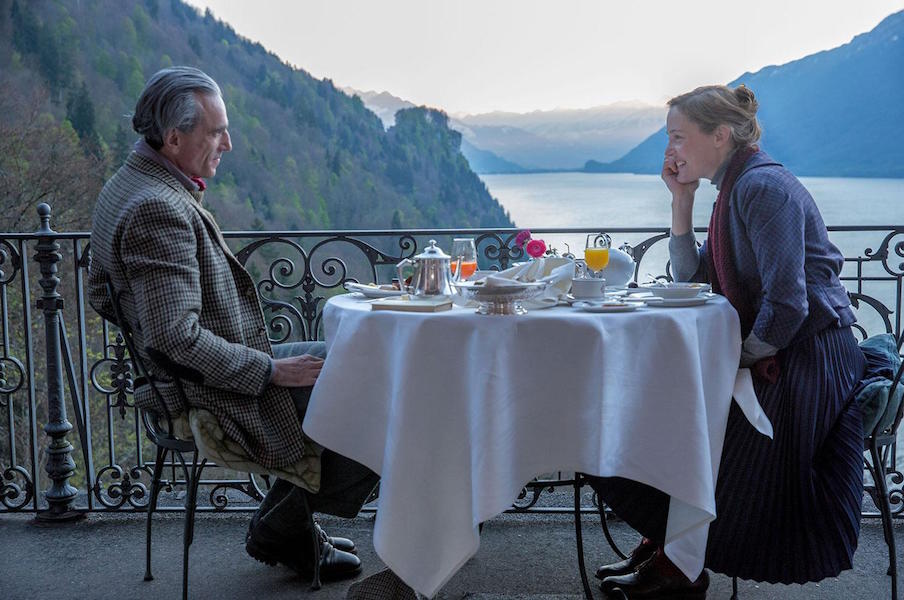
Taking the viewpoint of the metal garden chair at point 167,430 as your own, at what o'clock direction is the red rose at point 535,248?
The red rose is roughly at 12 o'clock from the metal garden chair.

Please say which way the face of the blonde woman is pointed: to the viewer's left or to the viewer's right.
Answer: to the viewer's left

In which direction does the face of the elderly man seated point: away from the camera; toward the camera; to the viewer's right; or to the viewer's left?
to the viewer's right

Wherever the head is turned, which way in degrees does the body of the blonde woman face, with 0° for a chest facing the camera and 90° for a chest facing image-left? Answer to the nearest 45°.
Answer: approximately 90°

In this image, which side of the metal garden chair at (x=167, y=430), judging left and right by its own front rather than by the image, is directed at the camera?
right

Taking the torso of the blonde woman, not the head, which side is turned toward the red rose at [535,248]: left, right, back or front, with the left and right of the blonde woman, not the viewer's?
front

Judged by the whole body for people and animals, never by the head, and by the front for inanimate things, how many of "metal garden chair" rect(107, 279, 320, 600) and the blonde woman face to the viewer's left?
1

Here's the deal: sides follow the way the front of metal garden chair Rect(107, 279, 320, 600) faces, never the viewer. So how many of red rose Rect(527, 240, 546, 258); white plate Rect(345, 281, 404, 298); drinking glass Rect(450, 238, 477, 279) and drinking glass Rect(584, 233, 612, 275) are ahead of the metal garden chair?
4

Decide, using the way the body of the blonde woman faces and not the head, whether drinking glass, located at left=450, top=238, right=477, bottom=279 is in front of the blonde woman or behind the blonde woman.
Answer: in front

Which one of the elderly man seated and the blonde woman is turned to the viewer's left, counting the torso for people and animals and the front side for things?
the blonde woman

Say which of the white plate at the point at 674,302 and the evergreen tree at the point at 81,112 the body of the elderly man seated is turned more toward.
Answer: the white plate

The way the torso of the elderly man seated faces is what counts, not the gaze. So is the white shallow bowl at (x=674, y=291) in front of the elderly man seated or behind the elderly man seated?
in front

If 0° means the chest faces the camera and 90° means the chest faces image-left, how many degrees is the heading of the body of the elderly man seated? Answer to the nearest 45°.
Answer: approximately 270°
